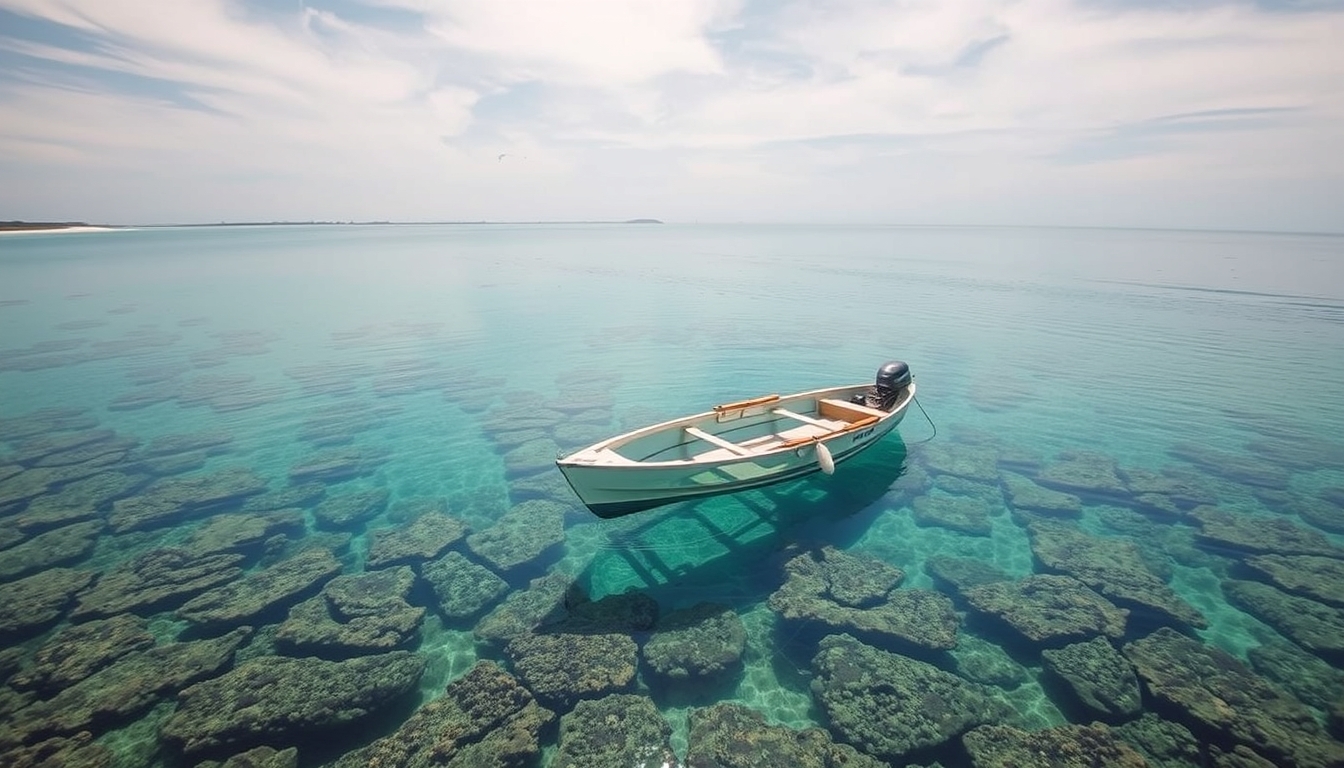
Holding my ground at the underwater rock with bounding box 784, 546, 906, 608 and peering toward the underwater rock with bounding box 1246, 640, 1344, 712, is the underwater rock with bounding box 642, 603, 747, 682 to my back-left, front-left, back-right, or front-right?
back-right

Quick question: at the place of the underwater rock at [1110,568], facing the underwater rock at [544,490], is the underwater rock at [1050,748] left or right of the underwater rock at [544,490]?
left

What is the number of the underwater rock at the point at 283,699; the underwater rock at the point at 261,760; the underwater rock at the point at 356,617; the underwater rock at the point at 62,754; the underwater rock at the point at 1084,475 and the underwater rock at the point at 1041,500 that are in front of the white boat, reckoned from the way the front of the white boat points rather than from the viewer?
4

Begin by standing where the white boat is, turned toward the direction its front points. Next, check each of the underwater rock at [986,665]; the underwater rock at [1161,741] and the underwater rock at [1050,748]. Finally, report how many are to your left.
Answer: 3

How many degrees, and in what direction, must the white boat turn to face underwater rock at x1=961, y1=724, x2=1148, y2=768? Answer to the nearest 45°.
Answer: approximately 90° to its left

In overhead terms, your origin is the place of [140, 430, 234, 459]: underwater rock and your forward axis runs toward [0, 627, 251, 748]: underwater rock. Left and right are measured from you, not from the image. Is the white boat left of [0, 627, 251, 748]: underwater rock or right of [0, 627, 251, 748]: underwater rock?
left

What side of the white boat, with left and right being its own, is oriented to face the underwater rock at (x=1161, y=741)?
left

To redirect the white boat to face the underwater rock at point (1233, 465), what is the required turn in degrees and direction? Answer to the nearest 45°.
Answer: approximately 135° to its left

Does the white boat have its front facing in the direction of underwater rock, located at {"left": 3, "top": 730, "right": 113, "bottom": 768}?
yes

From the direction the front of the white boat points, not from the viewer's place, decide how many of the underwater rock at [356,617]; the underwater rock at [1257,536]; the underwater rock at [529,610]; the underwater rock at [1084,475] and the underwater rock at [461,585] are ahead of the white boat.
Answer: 3

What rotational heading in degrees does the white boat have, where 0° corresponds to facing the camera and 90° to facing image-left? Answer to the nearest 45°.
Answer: approximately 45°

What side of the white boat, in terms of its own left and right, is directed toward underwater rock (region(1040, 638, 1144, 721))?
left

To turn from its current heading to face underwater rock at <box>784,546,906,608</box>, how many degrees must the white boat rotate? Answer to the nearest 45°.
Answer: approximately 90° to its left

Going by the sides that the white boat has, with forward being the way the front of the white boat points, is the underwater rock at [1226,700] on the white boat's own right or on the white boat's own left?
on the white boat's own left
